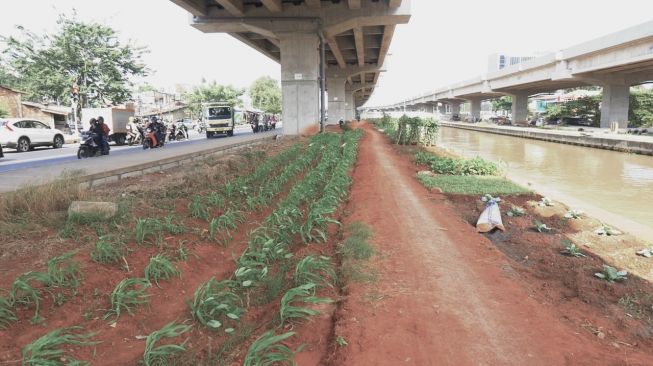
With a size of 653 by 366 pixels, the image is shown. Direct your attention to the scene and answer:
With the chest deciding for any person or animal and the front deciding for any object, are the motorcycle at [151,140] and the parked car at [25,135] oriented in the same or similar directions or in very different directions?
very different directions

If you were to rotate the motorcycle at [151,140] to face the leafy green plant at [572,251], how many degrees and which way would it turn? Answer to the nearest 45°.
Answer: approximately 45° to its left

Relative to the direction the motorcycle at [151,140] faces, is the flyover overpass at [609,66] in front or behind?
behind

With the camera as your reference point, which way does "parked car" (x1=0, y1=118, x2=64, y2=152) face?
facing away from the viewer and to the right of the viewer

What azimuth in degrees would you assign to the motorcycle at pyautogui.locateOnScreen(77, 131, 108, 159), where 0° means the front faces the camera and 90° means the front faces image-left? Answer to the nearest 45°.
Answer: approximately 45°

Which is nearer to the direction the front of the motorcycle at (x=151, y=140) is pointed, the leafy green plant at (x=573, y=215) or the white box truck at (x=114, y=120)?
the leafy green plant

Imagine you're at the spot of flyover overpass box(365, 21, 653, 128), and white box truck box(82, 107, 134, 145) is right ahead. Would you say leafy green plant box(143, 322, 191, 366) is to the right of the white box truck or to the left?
left
